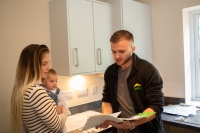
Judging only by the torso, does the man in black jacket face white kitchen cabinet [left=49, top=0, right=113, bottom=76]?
no

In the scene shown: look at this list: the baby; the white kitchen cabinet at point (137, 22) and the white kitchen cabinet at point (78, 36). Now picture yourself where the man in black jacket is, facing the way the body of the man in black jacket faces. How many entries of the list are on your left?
0

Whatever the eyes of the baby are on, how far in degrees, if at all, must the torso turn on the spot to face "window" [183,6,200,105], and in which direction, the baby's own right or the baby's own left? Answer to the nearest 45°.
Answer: approximately 45° to the baby's own left

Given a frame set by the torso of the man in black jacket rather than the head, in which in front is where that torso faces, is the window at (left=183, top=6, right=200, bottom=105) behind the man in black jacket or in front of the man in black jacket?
behind

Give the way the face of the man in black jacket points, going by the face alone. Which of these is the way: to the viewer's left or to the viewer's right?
to the viewer's left

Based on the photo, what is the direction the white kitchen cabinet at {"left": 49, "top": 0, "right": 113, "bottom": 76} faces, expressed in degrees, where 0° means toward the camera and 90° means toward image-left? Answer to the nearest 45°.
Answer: approximately 315°

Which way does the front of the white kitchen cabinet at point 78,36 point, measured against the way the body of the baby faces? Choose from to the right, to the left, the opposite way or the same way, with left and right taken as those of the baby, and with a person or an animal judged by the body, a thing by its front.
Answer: the same way

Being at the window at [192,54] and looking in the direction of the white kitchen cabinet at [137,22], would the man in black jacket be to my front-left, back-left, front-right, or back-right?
front-left

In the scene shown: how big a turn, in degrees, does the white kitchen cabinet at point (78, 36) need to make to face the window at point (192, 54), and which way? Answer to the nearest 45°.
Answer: approximately 45° to its left

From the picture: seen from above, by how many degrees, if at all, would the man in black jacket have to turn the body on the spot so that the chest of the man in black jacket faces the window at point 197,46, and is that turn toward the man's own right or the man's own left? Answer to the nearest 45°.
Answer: approximately 180°

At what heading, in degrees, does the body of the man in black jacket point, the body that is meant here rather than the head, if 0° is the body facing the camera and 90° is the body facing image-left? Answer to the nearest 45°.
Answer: approximately 45°

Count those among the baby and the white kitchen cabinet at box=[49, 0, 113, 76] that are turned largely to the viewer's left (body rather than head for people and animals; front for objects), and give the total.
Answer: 0

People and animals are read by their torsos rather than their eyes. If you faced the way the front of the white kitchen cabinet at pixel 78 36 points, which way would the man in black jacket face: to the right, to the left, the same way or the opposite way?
to the right
